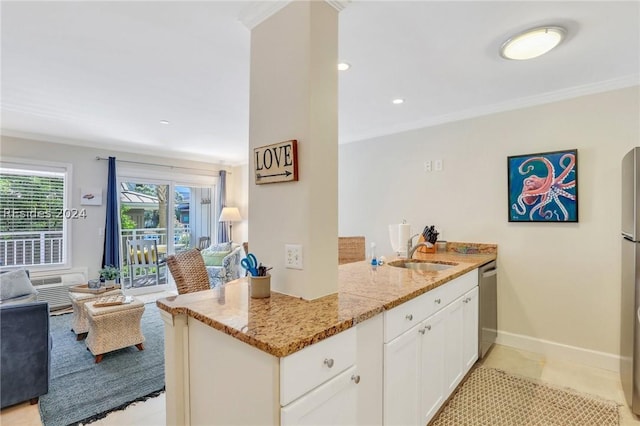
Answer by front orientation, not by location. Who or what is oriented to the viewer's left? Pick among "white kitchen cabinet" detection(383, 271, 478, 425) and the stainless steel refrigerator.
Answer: the stainless steel refrigerator

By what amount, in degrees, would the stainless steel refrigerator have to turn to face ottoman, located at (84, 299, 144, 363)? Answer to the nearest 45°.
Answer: approximately 45° to its left

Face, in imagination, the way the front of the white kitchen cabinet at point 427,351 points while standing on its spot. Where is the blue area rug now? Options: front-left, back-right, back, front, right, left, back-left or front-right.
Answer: back-right

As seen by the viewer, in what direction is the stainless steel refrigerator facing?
to the viewer's left

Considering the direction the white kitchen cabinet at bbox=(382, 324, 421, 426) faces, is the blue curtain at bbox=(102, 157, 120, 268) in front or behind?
behind

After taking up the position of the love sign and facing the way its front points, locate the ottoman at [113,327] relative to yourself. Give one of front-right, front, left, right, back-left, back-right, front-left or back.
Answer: right

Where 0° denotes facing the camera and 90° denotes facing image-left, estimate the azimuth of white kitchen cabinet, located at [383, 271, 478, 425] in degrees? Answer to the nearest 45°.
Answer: approximately 315°

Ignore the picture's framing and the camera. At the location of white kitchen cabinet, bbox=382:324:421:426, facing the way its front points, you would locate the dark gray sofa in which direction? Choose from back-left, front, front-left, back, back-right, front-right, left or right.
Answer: back-right

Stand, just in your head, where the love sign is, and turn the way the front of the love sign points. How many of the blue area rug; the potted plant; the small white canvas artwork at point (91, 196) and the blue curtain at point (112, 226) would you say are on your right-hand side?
4

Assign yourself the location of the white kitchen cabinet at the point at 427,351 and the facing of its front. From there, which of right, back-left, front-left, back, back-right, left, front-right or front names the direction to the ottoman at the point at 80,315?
back-right

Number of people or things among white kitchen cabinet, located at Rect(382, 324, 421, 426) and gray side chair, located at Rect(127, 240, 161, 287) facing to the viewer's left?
0
